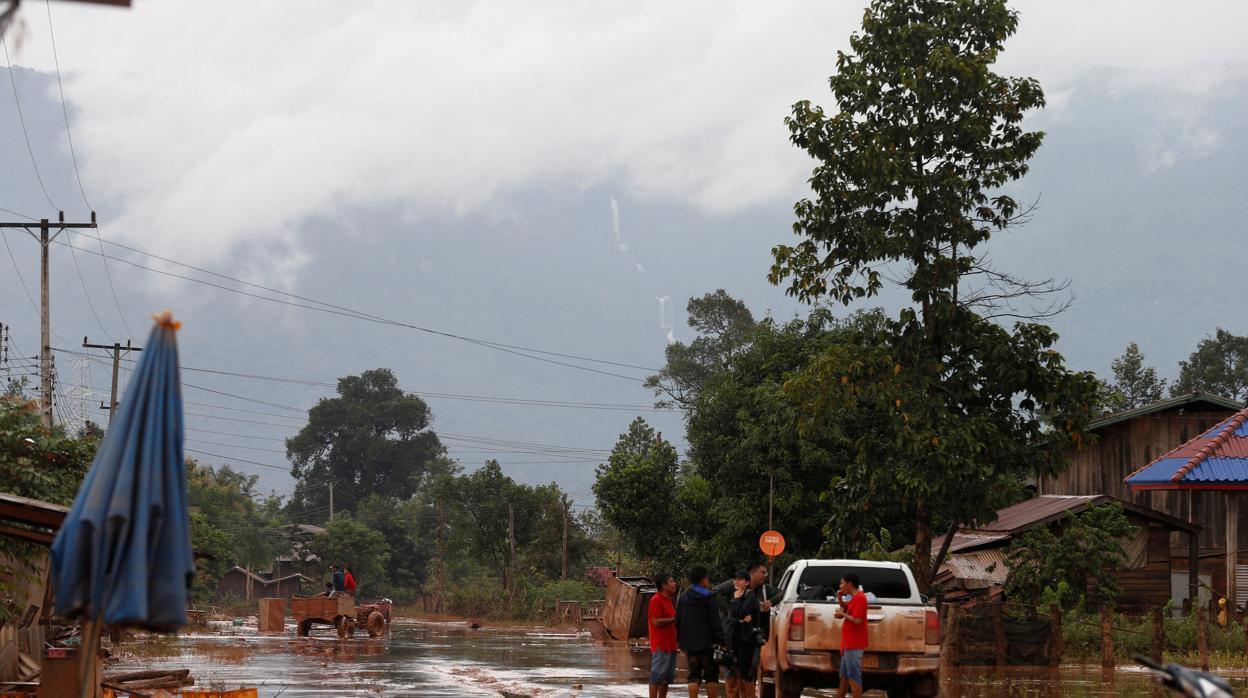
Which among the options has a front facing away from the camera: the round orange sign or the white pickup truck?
the white pickup truck

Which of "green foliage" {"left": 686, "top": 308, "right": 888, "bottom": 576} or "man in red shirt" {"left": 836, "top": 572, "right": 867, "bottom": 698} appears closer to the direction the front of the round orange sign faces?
the man in red shirt

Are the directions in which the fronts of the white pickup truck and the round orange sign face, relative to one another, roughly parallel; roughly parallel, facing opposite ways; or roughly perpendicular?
roughly parallel, facing opposite ways

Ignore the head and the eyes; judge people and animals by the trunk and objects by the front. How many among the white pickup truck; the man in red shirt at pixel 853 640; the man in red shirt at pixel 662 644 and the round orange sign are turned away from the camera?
1

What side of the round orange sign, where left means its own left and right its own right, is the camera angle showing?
front

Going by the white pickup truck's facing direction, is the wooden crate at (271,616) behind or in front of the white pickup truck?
in front

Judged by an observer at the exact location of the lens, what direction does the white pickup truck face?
facing away from the viewer

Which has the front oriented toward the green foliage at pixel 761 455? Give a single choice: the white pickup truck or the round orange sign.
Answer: the white pickup truck

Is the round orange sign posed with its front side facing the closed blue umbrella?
yes

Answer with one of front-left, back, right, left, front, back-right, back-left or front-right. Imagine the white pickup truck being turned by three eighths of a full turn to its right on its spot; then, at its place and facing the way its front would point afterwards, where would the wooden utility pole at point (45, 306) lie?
back

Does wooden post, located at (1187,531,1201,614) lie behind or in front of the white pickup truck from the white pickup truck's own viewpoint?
in front

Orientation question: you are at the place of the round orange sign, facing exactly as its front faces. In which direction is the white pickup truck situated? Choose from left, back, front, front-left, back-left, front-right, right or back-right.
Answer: front

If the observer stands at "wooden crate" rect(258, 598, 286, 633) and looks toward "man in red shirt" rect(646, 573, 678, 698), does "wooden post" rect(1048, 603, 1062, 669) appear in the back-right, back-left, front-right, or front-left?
front-left
